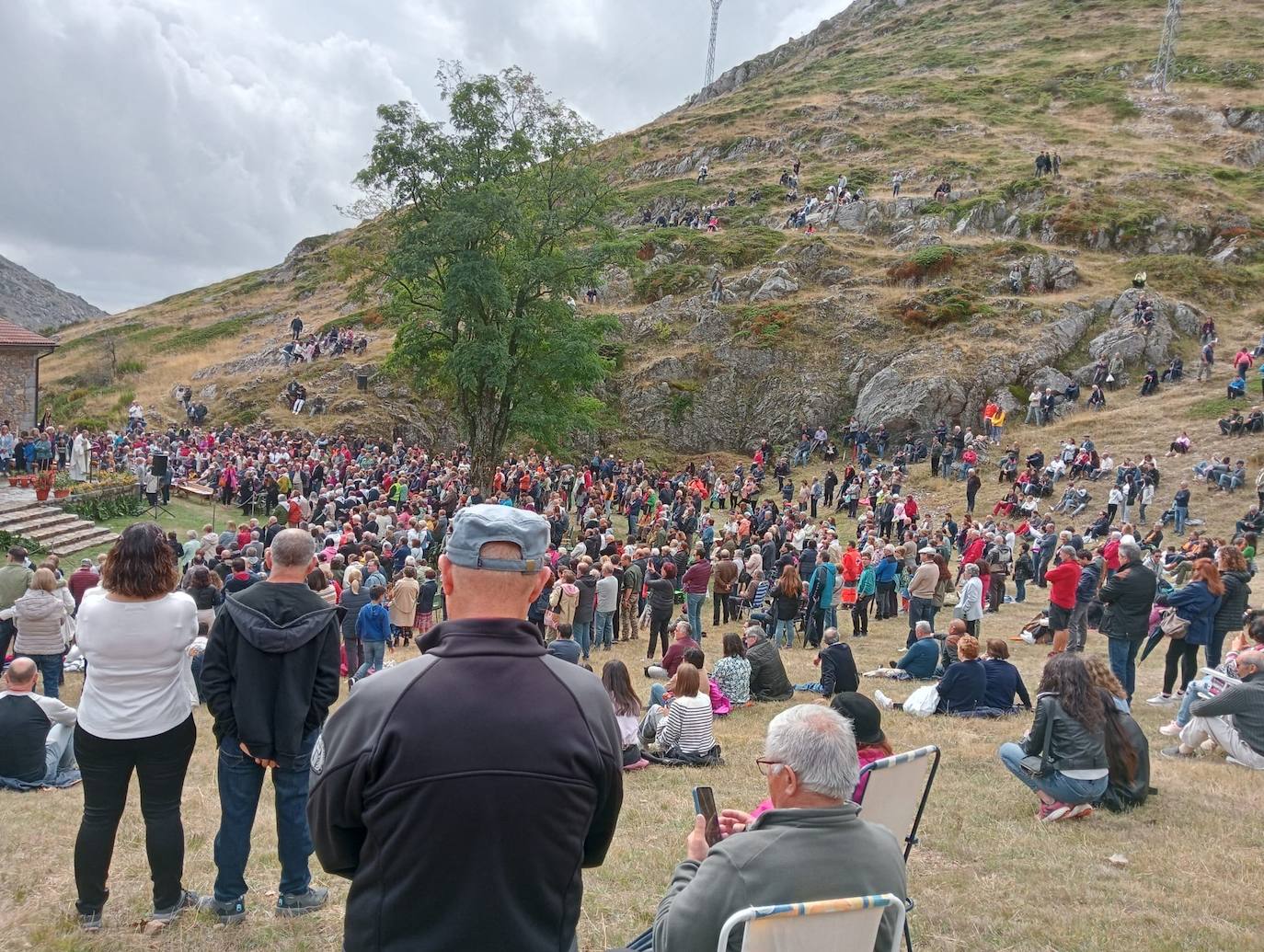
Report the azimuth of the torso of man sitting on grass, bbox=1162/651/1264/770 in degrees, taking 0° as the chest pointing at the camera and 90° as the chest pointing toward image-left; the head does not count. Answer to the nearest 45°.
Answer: approximately 90°

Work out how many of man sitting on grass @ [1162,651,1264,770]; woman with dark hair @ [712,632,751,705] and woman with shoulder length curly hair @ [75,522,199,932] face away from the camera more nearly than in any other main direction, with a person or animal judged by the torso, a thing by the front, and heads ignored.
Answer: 2

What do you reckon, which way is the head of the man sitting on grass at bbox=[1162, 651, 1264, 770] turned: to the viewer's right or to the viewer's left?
to the viewer's left

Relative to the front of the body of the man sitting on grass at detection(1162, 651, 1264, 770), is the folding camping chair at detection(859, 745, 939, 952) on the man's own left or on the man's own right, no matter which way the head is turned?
on the man's own left

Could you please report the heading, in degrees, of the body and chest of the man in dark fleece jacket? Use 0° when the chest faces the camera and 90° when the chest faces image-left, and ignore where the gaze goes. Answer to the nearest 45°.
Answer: approximately 180°

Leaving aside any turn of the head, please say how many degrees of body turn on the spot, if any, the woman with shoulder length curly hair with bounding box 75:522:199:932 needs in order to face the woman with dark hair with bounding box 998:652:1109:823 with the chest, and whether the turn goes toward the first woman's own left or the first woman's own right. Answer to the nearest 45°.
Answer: approximately 90° to the first woman's own right

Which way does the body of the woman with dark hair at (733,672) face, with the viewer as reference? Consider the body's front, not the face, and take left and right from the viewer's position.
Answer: facing away from the viewer

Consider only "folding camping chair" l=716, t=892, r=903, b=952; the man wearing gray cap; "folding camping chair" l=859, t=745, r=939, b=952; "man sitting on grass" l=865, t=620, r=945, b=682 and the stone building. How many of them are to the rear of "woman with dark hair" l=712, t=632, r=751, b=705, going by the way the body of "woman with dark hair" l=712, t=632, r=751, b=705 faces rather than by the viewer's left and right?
3

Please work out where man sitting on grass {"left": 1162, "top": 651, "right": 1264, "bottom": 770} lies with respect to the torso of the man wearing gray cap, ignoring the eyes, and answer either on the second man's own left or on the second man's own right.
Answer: on the second man's own right

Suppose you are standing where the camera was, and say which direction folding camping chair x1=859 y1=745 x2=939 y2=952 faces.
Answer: facing away from the viewer and to the left of the viewer

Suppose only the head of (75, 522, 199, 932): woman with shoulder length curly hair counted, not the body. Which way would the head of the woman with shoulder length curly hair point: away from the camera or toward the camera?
away from the camera

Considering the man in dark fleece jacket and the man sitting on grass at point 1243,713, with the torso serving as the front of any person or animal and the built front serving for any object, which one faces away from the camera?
the man in dark fleece jacket

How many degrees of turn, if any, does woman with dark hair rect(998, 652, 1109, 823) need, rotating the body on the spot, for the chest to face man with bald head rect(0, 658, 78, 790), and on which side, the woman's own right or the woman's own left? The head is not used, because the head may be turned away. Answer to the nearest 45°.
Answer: approximately 90° to the woman's own left

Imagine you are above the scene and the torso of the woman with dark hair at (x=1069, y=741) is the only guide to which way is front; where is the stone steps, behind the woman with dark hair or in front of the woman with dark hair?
in front
